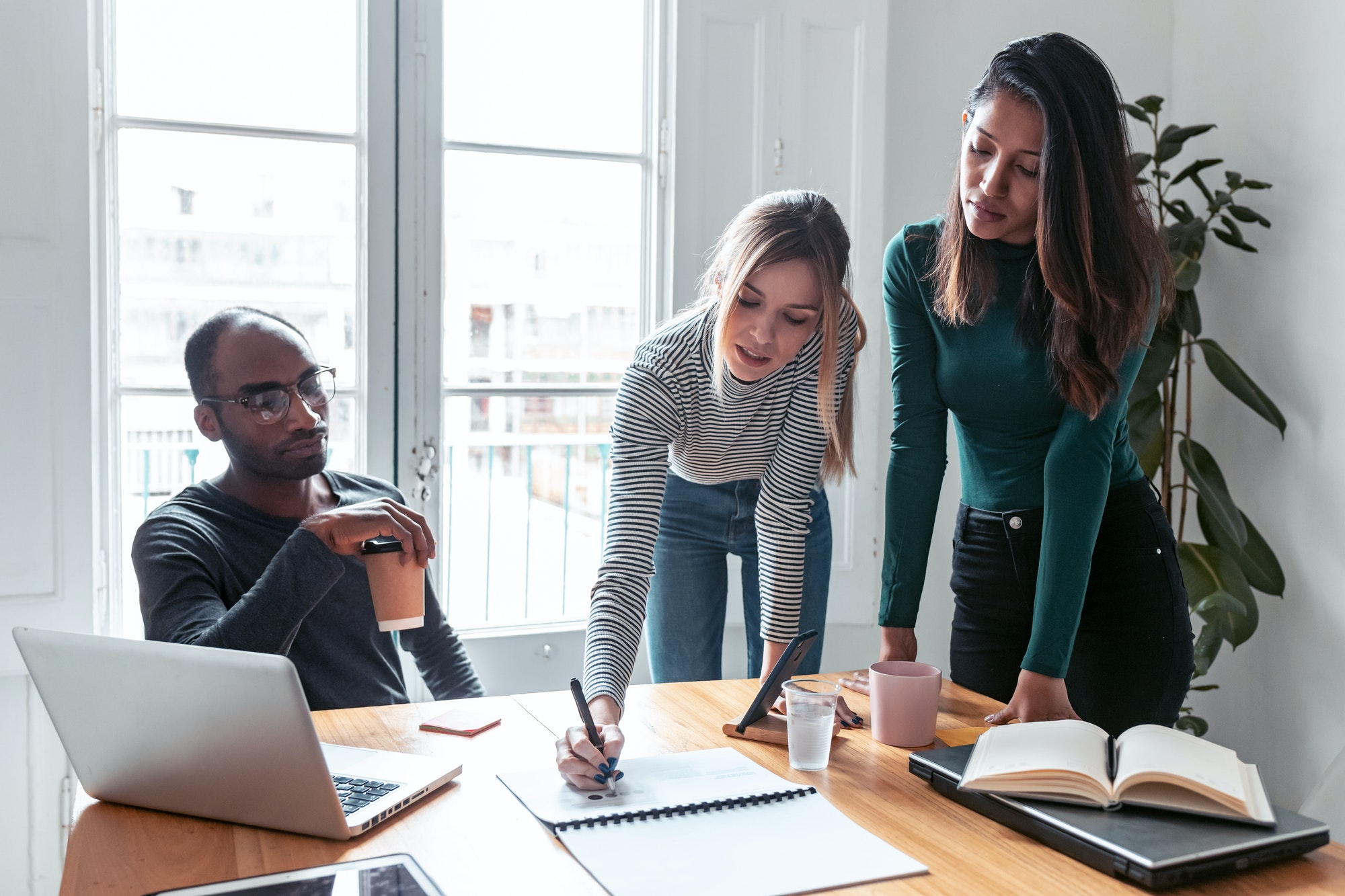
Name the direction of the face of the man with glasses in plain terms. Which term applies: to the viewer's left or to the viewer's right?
to the viewer's right

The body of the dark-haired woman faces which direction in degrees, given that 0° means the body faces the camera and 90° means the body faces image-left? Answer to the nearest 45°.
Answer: approximately 45°

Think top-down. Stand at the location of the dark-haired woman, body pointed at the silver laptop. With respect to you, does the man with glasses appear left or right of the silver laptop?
right

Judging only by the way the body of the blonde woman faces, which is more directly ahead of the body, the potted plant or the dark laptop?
the dark laptop
